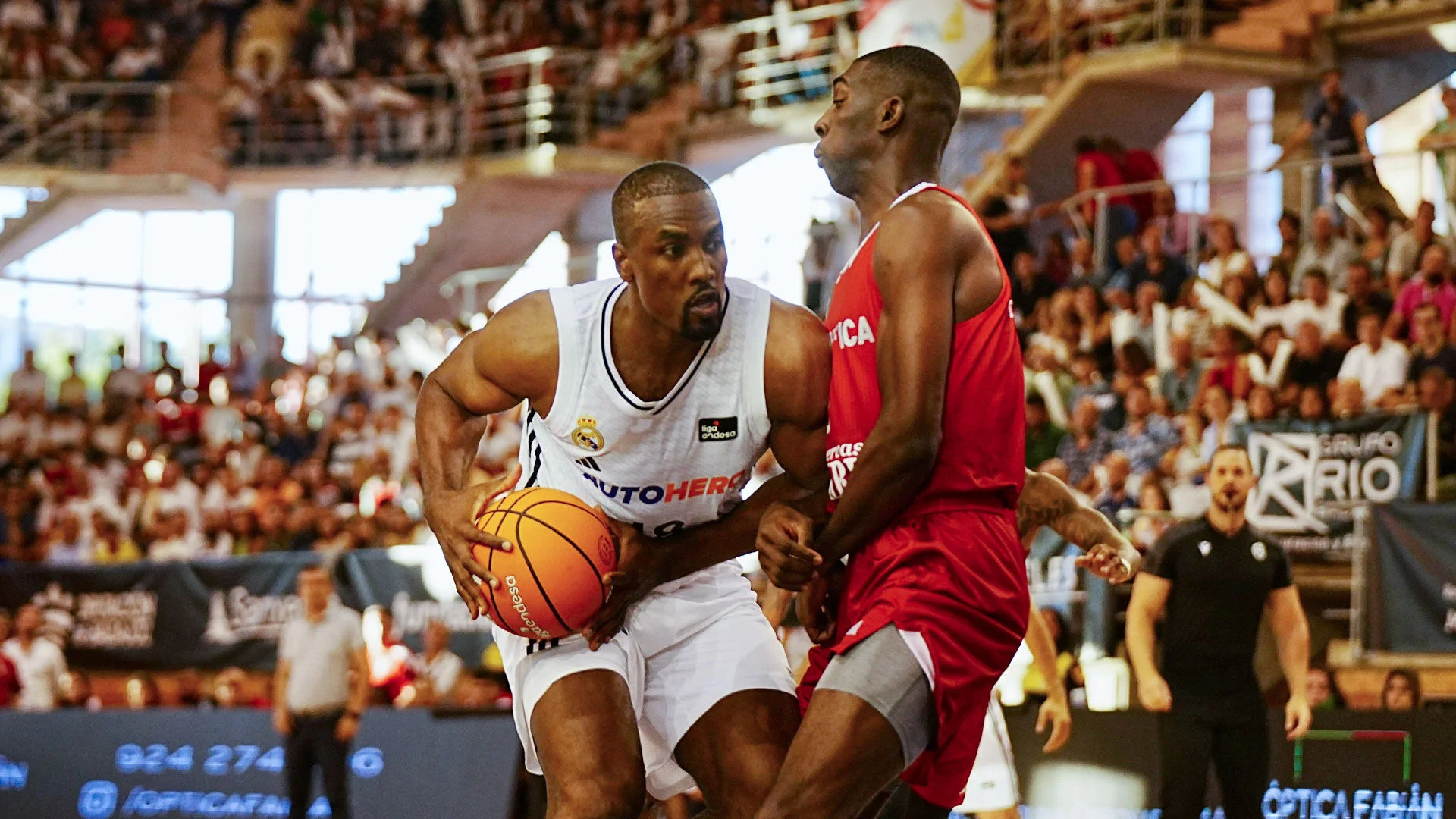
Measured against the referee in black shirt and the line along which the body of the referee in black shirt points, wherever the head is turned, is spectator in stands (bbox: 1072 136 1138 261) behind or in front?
behind

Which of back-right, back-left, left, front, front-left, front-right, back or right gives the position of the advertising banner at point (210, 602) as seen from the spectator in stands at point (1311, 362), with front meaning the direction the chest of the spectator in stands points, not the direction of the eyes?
front-right

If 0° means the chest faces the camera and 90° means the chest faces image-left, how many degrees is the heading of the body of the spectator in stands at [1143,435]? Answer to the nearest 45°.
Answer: approximately 45°

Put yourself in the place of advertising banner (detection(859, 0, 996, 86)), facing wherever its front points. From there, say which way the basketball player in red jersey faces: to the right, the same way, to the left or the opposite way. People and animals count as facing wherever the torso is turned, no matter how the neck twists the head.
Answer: to the right

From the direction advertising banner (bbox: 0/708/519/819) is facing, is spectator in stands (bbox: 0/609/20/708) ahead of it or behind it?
behind

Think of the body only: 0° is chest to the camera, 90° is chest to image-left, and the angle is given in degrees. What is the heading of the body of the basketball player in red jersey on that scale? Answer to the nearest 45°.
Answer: approximately 90°
